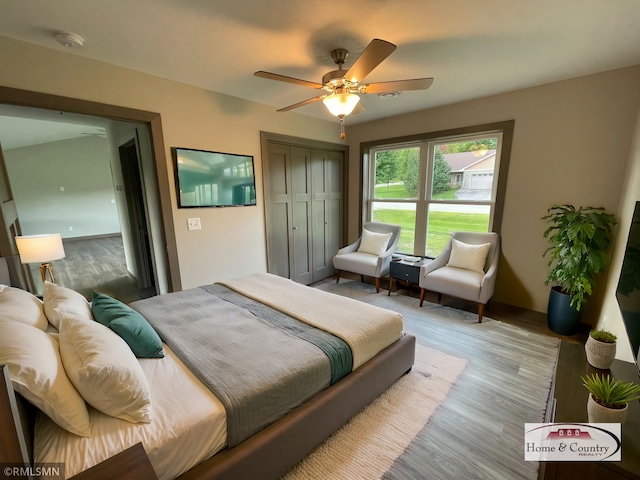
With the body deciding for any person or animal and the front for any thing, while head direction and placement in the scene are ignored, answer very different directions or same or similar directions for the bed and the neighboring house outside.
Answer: very different directions

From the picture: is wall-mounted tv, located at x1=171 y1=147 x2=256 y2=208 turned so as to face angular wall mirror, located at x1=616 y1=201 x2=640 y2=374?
yes

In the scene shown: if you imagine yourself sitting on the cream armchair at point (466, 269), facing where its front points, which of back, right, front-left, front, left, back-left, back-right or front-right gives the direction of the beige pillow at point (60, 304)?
front

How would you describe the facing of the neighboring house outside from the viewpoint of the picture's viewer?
facing the viewer

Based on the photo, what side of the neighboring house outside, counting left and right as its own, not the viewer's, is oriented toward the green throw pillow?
front

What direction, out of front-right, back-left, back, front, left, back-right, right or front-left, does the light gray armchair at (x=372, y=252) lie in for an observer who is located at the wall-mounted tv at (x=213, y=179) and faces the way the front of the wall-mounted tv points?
front-left

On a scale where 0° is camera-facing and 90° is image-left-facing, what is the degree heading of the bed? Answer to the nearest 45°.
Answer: approximately 225°

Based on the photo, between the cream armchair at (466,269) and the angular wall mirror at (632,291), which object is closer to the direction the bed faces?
the cream armchair

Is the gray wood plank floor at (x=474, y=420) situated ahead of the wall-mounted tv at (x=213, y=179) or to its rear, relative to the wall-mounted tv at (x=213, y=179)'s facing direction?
ahead

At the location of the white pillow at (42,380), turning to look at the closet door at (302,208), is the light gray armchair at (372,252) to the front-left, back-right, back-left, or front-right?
front-right

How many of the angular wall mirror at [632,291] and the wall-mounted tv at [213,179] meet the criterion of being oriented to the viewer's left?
1

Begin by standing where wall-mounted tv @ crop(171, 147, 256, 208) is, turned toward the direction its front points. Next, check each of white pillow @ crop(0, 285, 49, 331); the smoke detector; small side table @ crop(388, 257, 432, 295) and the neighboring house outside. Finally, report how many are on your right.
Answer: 2

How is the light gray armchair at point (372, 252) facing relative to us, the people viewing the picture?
facing the viewer and to the left of the viewer

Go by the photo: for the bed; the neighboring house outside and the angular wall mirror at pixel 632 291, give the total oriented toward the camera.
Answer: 1

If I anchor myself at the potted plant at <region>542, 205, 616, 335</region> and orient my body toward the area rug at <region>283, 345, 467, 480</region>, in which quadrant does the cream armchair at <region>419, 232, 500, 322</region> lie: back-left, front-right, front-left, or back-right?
front-right

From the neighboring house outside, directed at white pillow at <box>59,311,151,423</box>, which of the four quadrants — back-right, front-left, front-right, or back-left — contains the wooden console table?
front-left
